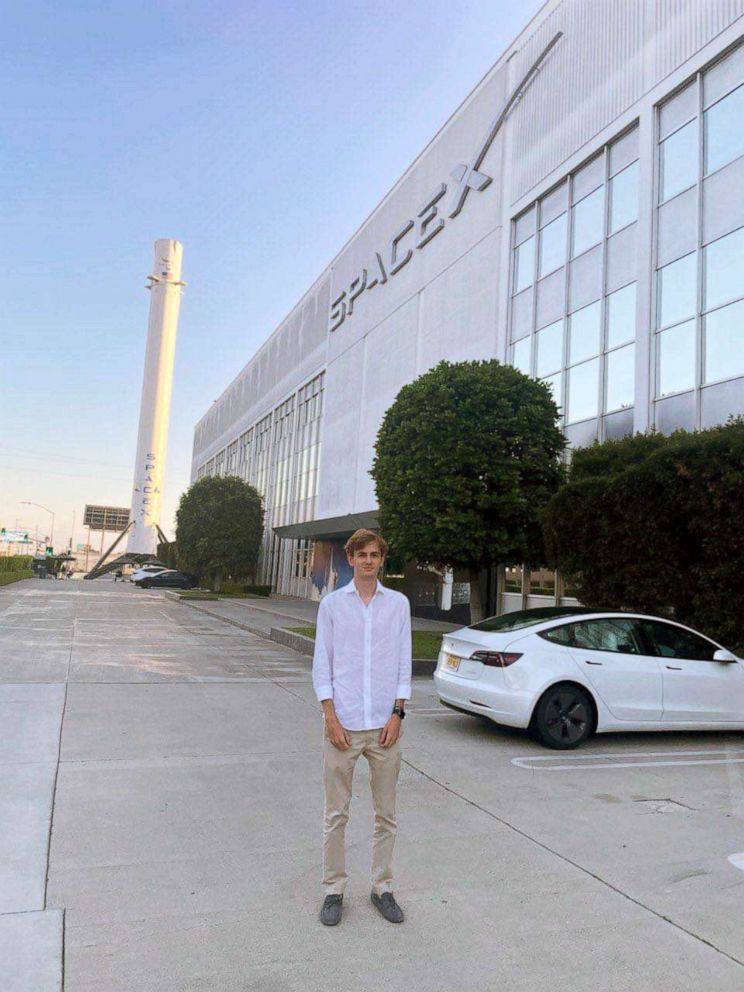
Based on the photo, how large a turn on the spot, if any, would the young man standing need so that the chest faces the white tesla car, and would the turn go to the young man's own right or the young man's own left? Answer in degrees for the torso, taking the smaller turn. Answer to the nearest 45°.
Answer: approximately 135° to the young man's own left

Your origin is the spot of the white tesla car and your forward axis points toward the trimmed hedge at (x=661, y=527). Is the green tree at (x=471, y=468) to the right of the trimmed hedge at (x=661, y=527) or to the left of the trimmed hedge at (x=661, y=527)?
left

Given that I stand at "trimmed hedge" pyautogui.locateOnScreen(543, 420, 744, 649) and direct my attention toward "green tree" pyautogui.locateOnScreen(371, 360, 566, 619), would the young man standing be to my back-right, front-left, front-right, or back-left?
back-left

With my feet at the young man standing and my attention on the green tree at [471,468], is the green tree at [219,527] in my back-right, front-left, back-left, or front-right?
front-left

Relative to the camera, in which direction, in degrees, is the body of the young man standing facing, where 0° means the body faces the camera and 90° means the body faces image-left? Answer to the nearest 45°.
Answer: approximately 0°

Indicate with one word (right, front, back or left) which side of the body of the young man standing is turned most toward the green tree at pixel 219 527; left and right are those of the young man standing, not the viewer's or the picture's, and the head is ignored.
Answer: back

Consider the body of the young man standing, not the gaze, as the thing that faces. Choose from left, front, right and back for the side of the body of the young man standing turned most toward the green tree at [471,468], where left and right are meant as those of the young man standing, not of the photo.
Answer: back

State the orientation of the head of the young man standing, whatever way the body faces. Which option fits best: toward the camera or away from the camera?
toward the camera

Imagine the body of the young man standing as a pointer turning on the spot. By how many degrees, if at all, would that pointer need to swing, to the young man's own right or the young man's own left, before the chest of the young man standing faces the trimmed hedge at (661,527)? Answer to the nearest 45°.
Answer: approximately 135° to the young man's own left
